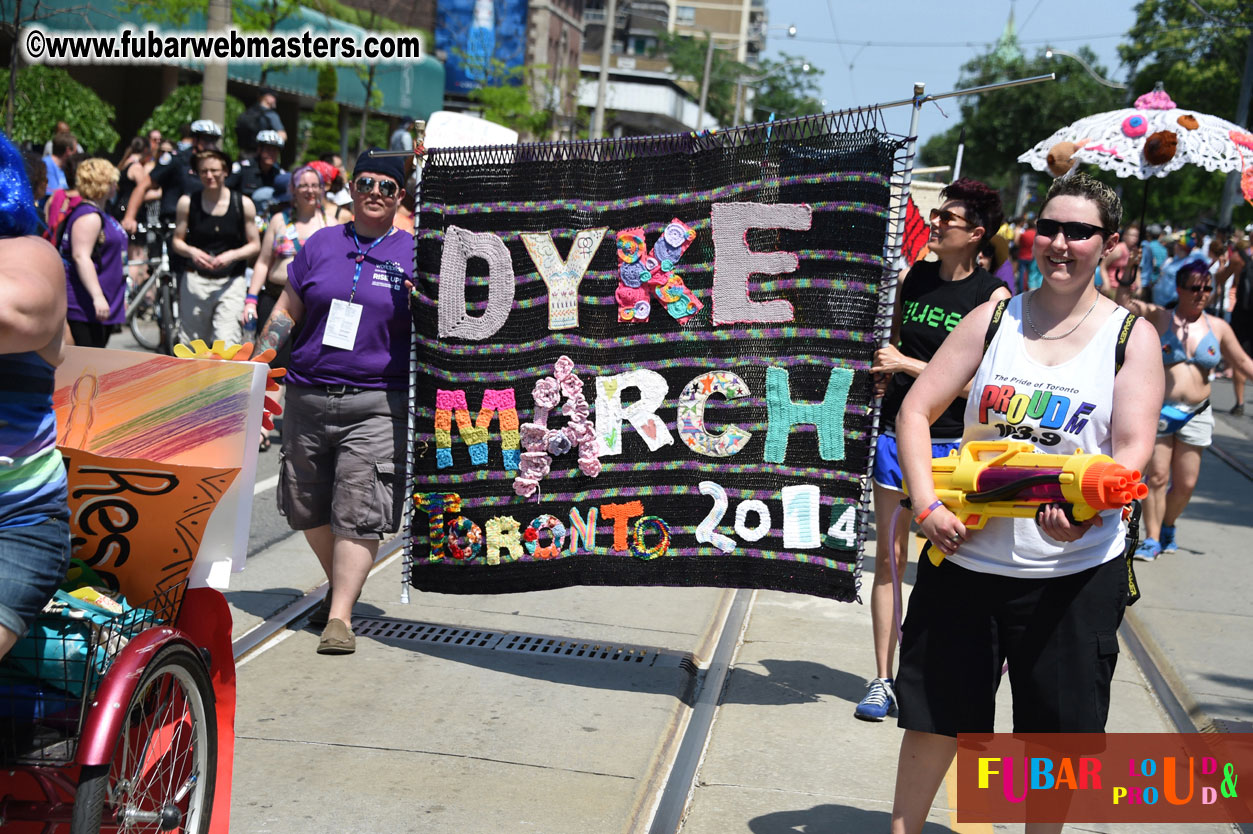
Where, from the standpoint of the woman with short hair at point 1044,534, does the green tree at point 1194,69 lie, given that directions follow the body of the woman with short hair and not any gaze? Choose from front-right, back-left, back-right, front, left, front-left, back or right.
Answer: back

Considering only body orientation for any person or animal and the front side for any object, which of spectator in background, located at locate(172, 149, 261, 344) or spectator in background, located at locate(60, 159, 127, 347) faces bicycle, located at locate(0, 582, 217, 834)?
spectator in background, located at locate(172, 149, 261, 344)

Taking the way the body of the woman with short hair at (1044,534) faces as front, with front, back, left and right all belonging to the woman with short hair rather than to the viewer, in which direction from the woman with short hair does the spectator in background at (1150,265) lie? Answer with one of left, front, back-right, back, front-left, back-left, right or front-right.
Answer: back

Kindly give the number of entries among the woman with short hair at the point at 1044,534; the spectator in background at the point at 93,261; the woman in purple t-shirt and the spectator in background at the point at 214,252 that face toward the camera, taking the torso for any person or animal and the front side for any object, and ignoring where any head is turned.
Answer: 3

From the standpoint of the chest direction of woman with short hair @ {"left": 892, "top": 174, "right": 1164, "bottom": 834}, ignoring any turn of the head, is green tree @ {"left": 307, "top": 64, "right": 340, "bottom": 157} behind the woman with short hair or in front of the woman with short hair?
behind

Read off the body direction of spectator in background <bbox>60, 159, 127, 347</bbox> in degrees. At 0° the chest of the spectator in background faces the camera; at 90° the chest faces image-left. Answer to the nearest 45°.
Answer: approximately 270°

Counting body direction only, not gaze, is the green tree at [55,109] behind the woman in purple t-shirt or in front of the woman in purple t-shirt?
behind

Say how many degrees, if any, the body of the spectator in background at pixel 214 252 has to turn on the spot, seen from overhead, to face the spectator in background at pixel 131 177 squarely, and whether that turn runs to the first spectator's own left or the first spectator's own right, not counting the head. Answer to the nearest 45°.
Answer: approximately 180°

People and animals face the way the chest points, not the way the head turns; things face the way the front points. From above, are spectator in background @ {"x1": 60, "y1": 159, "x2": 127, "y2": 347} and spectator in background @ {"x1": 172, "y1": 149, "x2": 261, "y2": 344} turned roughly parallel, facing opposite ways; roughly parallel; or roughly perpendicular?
roughly perpendicular

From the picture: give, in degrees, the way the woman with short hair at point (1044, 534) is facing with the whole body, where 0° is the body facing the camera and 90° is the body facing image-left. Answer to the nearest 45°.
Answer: approximately 0°

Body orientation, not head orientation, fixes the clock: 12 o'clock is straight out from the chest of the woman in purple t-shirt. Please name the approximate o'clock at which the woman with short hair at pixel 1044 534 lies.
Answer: The woman with short hair is roughly at 11 o'clock from the woman in purple t-shirt.

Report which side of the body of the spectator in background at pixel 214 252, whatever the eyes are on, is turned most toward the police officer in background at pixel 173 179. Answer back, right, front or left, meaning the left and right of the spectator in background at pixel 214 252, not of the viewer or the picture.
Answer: back
